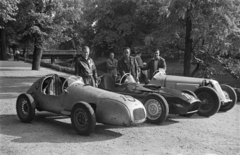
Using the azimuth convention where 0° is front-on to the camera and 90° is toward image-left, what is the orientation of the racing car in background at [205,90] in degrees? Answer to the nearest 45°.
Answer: approximately 315°

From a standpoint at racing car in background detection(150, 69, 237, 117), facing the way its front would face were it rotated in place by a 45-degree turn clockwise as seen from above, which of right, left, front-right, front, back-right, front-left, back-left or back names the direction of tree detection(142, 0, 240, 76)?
back

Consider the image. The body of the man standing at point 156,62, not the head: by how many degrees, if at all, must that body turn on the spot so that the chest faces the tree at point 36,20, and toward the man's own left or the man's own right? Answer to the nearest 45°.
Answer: approximately 135° to the man's own right

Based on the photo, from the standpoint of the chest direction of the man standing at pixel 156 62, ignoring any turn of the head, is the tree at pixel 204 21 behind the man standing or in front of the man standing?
behind

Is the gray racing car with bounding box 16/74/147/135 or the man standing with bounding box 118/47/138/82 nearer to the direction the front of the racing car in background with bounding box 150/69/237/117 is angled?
the gray racing car

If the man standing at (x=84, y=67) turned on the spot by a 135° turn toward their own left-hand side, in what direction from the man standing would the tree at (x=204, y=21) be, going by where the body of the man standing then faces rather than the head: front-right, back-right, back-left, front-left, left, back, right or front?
front-right

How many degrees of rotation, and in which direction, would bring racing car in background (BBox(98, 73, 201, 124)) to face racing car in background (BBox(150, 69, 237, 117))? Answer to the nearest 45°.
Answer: approximately 90° to its left

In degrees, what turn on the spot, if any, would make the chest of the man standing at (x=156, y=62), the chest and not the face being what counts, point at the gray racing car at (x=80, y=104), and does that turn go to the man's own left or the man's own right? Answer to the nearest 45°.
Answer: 0° — they already face it

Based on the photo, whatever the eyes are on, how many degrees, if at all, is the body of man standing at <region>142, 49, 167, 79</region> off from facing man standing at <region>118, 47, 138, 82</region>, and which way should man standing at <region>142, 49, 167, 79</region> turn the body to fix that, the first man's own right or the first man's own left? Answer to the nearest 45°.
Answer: approximately 45° to the first man's own right

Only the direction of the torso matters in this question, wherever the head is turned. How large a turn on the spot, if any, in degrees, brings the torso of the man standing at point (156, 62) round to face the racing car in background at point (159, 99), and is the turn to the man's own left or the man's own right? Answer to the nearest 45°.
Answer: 0° — they already face it
